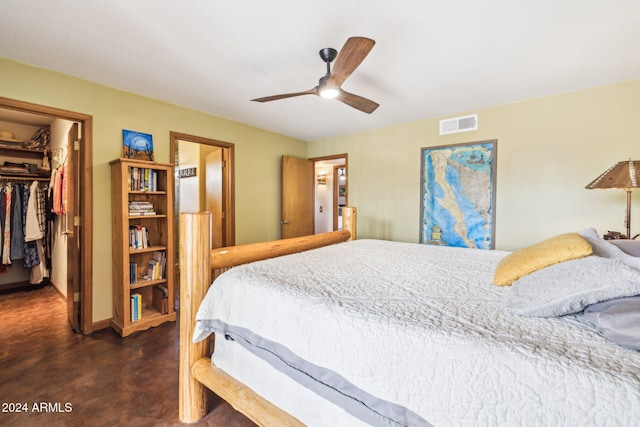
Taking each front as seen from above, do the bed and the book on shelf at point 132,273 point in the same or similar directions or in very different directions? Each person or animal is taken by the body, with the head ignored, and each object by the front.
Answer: very different directions

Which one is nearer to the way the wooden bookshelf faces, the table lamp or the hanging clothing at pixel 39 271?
the table lamp

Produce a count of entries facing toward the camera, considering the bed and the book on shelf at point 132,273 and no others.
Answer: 1

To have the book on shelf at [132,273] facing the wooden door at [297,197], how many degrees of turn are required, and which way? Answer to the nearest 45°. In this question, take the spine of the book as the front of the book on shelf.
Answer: approximately 90° to its left

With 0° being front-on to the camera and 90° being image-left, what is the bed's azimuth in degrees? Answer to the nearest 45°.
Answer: approximately 135°

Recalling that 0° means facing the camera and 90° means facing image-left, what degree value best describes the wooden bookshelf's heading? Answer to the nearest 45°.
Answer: approximately 315°

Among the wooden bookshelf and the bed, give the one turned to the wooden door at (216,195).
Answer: the bed

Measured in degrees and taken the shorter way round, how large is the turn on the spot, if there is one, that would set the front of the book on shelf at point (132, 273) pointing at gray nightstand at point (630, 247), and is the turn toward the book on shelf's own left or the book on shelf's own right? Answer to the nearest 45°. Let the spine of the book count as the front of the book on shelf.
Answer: approximately 45° to the book on shelf's own left

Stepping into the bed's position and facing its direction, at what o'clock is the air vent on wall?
The air vent on wall is roughly at 2 o'clock from the bed.

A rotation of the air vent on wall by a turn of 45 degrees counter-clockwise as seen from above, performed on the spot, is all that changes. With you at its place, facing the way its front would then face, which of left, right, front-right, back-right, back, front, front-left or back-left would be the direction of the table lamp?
front-left

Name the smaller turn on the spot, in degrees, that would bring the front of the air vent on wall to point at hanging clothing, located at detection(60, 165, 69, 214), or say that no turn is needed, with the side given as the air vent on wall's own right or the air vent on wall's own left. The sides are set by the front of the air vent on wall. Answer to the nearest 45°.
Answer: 0° — it already faces it

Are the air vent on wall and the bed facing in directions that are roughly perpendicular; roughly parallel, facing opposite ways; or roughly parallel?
roughly perpendicular

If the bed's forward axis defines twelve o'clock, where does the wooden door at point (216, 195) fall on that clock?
The wooden door is roughly at 12 o'clock from the bed.
